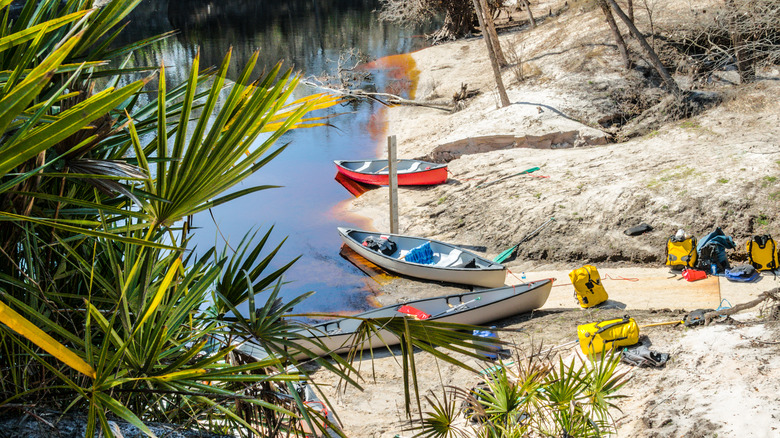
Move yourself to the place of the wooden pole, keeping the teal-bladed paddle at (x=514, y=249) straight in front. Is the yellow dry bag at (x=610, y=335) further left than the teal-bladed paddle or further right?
right

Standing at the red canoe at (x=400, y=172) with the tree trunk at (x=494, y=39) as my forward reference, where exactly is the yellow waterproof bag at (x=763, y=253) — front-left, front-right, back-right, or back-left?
back-right
